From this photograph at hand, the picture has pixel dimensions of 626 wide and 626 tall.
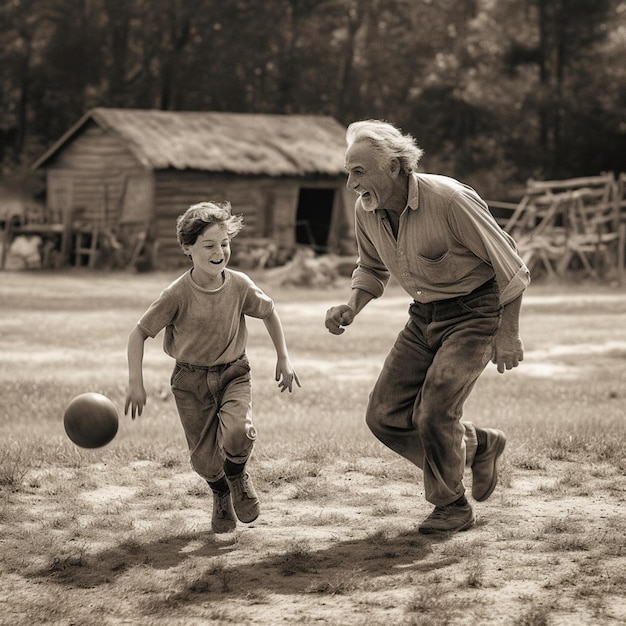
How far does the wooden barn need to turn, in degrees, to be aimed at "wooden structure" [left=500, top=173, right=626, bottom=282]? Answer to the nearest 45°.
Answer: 0° — it already faces it

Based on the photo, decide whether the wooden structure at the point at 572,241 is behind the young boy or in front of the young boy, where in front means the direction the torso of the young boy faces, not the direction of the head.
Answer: behind

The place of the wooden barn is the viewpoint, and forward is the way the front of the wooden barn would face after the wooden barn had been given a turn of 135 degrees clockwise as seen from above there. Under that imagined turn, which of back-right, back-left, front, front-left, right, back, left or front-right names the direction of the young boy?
left
